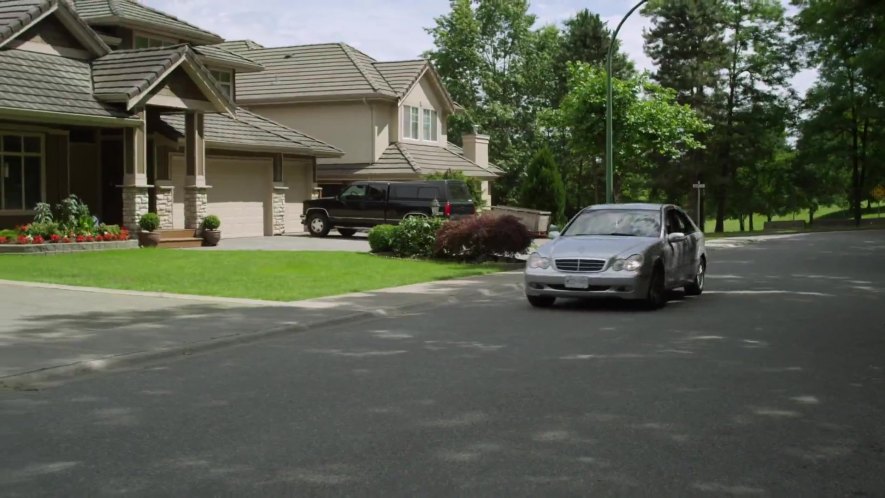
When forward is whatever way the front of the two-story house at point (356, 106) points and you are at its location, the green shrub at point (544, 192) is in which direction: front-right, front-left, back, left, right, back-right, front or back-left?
front-left

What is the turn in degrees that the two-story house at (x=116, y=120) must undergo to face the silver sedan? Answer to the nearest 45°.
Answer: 0° — it already faces it

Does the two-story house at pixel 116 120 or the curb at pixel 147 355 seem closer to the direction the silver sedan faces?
the curb

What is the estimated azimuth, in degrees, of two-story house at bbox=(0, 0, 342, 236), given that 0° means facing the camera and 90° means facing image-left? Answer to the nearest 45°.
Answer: approximately 315°

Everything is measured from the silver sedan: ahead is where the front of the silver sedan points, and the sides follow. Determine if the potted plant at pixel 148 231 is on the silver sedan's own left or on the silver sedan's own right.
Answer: on the silver sedan's own right

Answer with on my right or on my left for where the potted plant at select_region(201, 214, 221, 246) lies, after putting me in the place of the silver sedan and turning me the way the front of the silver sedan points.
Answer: on my right

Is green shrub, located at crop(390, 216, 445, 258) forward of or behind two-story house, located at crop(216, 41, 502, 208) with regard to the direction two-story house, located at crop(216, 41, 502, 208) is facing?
forward

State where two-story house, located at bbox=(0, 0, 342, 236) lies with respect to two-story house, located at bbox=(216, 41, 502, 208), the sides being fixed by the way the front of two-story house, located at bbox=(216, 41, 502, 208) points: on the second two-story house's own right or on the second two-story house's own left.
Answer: on the second two-story house's own right

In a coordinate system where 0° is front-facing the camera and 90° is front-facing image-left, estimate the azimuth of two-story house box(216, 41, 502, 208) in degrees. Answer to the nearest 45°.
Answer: approximately 315°
